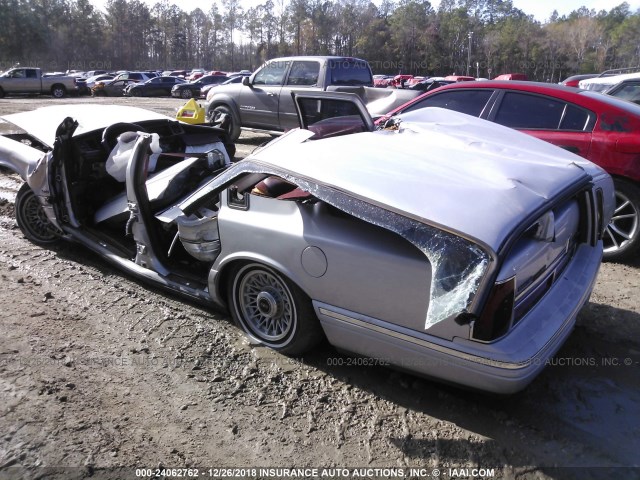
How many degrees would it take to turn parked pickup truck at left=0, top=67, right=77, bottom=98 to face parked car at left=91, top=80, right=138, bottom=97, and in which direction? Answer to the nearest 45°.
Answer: approximately 135° to its right

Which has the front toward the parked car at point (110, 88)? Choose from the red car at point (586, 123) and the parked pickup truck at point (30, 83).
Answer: the red car

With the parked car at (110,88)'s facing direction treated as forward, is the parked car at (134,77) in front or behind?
behind

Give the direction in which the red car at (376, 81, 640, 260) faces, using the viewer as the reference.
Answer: facing away from the viewer and to the left of the viewer

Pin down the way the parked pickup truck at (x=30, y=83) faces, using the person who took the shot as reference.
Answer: facing to the left of the viewer

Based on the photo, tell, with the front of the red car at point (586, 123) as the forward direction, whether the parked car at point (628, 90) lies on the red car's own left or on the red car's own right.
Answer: on the red car's own right

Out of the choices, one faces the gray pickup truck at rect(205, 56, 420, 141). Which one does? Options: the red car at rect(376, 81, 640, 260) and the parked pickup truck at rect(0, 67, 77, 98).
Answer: the red car
